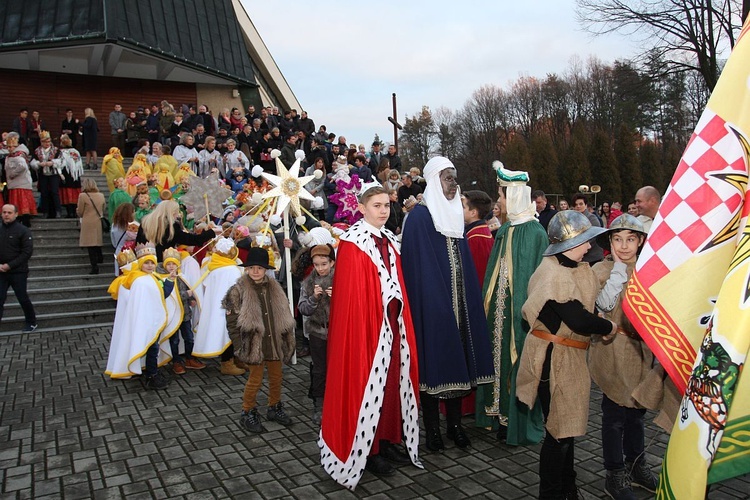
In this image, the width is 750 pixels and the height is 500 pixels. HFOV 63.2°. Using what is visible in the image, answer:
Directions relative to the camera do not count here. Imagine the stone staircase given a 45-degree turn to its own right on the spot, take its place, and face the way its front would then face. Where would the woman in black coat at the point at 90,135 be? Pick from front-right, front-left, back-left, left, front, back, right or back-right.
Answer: back-right

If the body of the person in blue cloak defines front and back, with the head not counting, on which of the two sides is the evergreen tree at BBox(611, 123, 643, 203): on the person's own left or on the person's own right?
on the person's own left

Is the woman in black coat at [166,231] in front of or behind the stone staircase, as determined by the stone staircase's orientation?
in front

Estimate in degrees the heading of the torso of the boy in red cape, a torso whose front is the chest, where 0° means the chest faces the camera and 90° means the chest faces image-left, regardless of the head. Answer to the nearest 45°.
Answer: approximately 315°

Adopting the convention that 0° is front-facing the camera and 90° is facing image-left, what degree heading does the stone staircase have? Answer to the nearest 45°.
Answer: approximately 0°

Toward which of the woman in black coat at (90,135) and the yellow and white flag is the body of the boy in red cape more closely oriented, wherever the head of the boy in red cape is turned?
the yellow and white flag

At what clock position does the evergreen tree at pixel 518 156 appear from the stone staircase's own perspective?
The evergreen tree is roughly at 8 o'clock from the stone staircase.

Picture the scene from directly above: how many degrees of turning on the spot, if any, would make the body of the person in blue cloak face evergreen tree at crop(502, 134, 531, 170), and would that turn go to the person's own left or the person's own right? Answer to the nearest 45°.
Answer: approximately 135° to the person's own left
